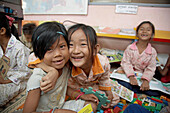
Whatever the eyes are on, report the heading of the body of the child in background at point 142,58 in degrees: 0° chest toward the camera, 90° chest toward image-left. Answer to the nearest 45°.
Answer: approximately 0°

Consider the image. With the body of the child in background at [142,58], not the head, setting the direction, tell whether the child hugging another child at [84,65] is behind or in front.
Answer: in front

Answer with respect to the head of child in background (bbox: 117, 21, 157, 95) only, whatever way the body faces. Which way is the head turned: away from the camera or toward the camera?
toward the camera

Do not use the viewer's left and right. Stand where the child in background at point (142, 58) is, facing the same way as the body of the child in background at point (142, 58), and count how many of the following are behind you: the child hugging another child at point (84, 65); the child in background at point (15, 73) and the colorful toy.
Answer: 0

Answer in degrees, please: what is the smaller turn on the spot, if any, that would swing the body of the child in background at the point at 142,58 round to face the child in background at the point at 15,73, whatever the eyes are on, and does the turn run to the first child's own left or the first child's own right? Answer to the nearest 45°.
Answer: approximately 45° to the first child's own right

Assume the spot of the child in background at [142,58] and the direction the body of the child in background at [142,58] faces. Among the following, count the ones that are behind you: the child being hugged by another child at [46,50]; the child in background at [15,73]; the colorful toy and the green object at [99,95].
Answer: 0

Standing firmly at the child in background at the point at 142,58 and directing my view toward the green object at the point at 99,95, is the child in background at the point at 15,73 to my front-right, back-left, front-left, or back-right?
front-right

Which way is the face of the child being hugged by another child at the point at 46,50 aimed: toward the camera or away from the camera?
toward the camera

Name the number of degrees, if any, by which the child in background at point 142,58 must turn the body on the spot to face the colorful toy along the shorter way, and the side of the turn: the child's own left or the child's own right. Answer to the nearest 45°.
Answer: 0° — they already face it

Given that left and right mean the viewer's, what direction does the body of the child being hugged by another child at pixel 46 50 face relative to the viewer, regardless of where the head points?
facing the viewer and to the right of the viewer

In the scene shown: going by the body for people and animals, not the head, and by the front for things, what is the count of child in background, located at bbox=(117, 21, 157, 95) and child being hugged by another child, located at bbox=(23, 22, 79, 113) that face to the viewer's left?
0
